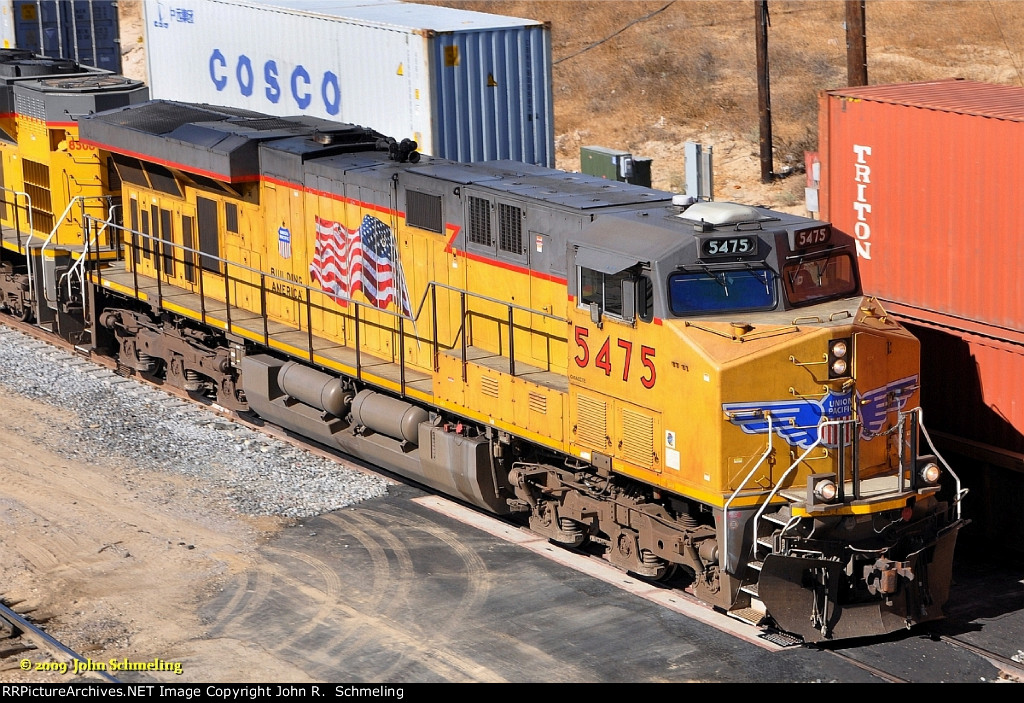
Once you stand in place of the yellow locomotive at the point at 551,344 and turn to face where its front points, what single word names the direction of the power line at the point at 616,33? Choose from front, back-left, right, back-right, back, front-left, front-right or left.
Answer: back-left

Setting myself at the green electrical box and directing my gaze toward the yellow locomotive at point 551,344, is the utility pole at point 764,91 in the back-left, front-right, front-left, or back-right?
back-left

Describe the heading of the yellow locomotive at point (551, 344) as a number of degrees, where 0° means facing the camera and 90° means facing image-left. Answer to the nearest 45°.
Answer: approximately 315°

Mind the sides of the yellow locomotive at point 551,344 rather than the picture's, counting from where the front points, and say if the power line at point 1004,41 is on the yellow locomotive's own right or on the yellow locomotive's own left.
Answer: on the yellow locomotive's own left

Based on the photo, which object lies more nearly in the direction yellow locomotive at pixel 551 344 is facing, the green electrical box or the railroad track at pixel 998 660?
the railroad track

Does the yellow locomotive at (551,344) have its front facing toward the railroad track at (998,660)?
yes

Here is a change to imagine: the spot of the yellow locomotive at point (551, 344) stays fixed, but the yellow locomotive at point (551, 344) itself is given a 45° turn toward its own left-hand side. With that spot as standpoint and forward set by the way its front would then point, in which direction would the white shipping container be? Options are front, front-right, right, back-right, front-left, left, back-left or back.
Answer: left
